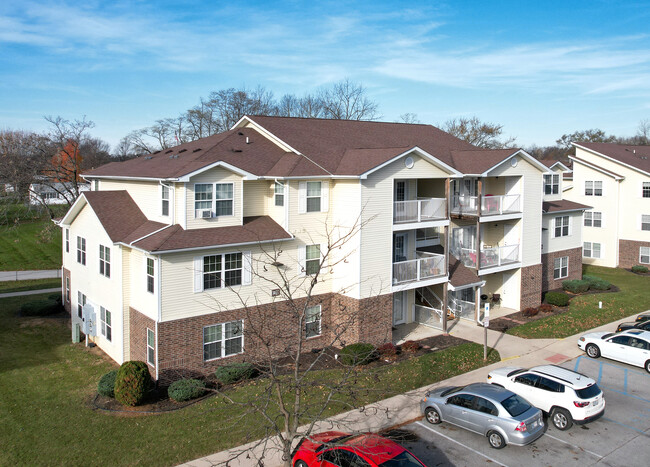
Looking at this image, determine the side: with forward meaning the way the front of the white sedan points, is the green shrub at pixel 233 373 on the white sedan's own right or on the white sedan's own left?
on the white sedan's own left

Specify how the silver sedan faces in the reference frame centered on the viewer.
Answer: facing away from the viewer and to the left of the viewer

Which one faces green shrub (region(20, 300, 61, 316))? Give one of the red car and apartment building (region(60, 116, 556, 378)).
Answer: the red car

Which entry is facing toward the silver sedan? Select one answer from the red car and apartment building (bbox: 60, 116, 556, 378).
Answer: the apartment building

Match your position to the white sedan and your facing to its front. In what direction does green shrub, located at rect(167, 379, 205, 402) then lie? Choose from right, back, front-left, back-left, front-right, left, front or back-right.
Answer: left

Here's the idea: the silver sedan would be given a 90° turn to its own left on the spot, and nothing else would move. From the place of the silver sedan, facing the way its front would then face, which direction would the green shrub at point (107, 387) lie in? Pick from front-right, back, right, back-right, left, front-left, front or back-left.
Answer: front-right

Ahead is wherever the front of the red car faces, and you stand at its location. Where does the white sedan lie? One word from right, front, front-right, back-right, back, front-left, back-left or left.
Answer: right

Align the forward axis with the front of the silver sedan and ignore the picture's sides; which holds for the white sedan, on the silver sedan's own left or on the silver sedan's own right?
on the silver sedan's own right

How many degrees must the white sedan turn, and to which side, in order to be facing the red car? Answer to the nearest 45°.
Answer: approximately 135° to its left

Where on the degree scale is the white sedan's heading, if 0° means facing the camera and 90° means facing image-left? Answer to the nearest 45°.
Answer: approximately 135°

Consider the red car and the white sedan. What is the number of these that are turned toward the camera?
0

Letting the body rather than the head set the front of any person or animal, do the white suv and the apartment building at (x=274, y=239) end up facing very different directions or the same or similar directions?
very different directions

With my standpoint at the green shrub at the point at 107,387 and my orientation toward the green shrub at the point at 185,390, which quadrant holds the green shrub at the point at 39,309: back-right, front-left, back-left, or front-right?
back-left

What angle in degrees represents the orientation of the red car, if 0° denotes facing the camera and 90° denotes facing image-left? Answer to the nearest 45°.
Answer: approximately 135°
